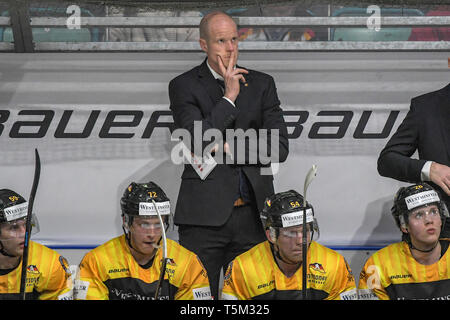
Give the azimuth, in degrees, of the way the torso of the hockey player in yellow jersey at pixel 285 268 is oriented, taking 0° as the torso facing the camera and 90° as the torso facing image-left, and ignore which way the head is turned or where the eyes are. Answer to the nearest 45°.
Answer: approximately 0°

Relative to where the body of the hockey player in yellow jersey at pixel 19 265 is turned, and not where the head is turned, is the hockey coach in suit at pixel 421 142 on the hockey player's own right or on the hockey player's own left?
on the hockey player's own left

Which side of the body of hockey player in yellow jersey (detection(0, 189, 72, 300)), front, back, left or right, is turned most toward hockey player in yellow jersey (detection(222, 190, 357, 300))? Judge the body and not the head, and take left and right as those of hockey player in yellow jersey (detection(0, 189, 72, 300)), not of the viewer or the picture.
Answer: left

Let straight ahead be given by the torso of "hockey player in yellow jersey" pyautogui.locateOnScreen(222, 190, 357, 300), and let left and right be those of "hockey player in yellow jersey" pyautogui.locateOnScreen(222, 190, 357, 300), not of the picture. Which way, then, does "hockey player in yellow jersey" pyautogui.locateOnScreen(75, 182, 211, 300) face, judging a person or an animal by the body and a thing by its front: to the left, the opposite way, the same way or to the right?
the same way

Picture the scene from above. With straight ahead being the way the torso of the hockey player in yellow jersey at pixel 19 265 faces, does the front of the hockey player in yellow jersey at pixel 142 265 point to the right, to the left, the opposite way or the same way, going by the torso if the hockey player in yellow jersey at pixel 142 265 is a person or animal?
the same way

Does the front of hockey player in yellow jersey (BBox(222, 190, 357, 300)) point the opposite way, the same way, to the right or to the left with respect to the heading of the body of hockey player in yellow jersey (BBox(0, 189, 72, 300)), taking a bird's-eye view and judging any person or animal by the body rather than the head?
the same way

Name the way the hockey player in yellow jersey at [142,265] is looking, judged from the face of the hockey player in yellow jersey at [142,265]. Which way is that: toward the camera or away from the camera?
toward the camera

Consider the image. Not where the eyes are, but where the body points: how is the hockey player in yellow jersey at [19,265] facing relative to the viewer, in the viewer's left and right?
facing the viewer

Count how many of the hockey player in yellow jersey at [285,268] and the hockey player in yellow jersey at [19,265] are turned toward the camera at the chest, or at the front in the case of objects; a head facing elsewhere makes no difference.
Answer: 2

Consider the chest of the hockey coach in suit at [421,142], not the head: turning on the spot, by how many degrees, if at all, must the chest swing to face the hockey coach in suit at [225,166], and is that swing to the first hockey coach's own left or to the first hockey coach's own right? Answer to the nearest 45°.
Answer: approximately 90° to the first hockey coach's own right

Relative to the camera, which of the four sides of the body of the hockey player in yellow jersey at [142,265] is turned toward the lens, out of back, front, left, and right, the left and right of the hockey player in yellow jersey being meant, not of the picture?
front

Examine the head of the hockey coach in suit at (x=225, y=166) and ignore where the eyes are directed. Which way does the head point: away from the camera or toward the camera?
toward the camera

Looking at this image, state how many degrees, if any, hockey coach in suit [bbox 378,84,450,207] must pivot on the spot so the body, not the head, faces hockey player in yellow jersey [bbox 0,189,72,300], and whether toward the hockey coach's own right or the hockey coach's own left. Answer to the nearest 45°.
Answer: approximately 90° to the hockey coach's own right

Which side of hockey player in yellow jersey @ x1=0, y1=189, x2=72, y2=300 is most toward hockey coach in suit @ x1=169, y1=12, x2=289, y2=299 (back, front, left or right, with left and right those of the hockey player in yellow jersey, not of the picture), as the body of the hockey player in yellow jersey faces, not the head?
left

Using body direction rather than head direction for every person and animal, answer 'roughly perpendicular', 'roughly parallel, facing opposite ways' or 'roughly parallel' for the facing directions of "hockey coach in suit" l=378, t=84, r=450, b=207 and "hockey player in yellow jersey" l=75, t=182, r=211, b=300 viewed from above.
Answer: roughly parallel
